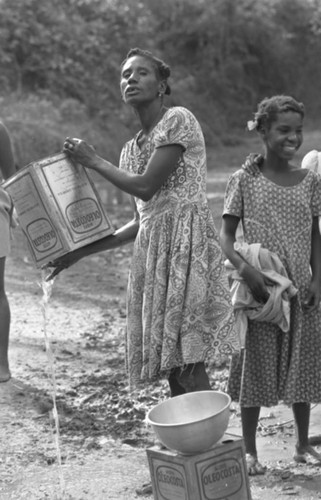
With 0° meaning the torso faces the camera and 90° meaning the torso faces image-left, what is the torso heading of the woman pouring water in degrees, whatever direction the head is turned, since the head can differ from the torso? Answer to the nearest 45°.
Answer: approximately 45°
